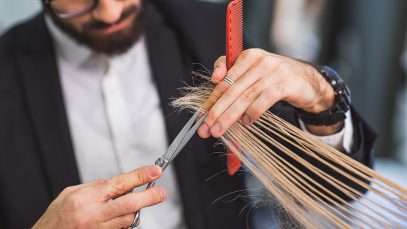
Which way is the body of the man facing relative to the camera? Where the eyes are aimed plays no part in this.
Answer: toward the camera

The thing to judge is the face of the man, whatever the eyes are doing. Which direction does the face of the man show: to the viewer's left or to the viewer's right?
to the viewer's right
